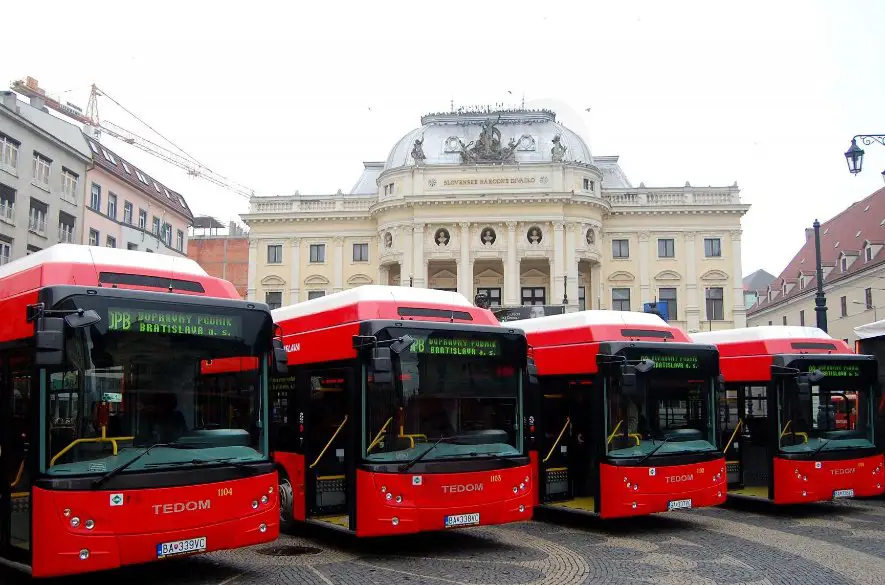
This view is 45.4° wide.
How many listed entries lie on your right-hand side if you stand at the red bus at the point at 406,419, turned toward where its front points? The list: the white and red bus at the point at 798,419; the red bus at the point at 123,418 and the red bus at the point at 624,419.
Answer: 1

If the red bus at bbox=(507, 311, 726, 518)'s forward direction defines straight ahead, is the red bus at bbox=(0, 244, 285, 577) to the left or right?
on its right

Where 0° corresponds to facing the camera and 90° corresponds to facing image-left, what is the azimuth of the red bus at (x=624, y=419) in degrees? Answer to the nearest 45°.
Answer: approximately 315°

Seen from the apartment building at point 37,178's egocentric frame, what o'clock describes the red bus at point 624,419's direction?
The red bus is roughly at 1 o'clock from the apartment building.

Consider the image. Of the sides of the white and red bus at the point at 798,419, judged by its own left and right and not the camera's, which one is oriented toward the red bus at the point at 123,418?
right

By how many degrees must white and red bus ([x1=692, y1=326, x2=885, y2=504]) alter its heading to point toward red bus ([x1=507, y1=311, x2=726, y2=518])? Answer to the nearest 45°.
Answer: approximately 90° to its right

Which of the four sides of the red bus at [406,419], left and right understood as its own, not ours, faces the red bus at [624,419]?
left

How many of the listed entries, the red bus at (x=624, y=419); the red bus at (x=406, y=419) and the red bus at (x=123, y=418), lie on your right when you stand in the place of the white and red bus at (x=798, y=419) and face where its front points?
3

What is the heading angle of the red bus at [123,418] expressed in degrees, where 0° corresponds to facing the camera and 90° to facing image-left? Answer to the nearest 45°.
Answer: approximately 315°

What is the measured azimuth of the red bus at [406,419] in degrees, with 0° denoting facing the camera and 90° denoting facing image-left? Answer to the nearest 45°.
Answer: approximately 315°

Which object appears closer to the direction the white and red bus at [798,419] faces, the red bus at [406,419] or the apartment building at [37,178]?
the red bus

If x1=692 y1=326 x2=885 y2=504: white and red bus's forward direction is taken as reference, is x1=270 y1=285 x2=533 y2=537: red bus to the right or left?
on its right
